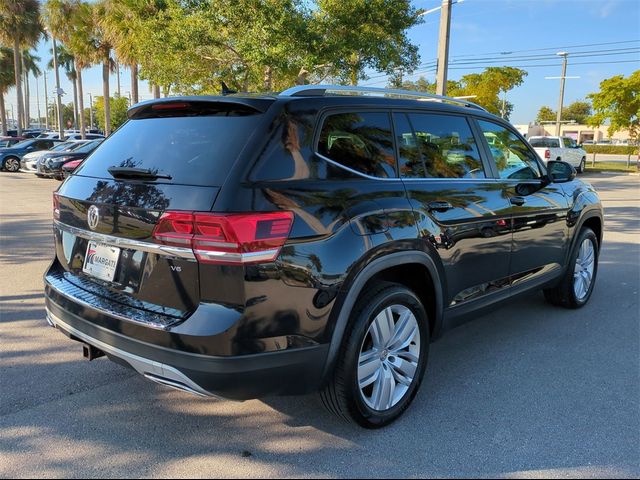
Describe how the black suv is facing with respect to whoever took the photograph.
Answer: facing away from the viewer and to the right of the viewer

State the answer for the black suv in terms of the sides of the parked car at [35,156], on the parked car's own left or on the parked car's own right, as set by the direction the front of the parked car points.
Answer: on the parked car's own left

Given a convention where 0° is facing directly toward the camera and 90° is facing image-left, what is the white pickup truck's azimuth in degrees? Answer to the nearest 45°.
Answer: approximately 225°

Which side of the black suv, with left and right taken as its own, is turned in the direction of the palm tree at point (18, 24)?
left

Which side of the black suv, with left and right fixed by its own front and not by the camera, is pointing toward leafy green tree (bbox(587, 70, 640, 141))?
front

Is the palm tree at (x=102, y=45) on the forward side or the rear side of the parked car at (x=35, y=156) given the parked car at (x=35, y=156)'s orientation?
on the rear side

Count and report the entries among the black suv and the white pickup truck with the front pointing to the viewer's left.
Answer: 0

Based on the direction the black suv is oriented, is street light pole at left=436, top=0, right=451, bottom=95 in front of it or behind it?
in front

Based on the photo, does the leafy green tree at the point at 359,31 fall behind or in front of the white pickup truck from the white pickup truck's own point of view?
behind

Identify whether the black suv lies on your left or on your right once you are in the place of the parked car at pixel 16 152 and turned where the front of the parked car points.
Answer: on your left

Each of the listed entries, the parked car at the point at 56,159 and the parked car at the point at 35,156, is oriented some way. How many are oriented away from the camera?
0
